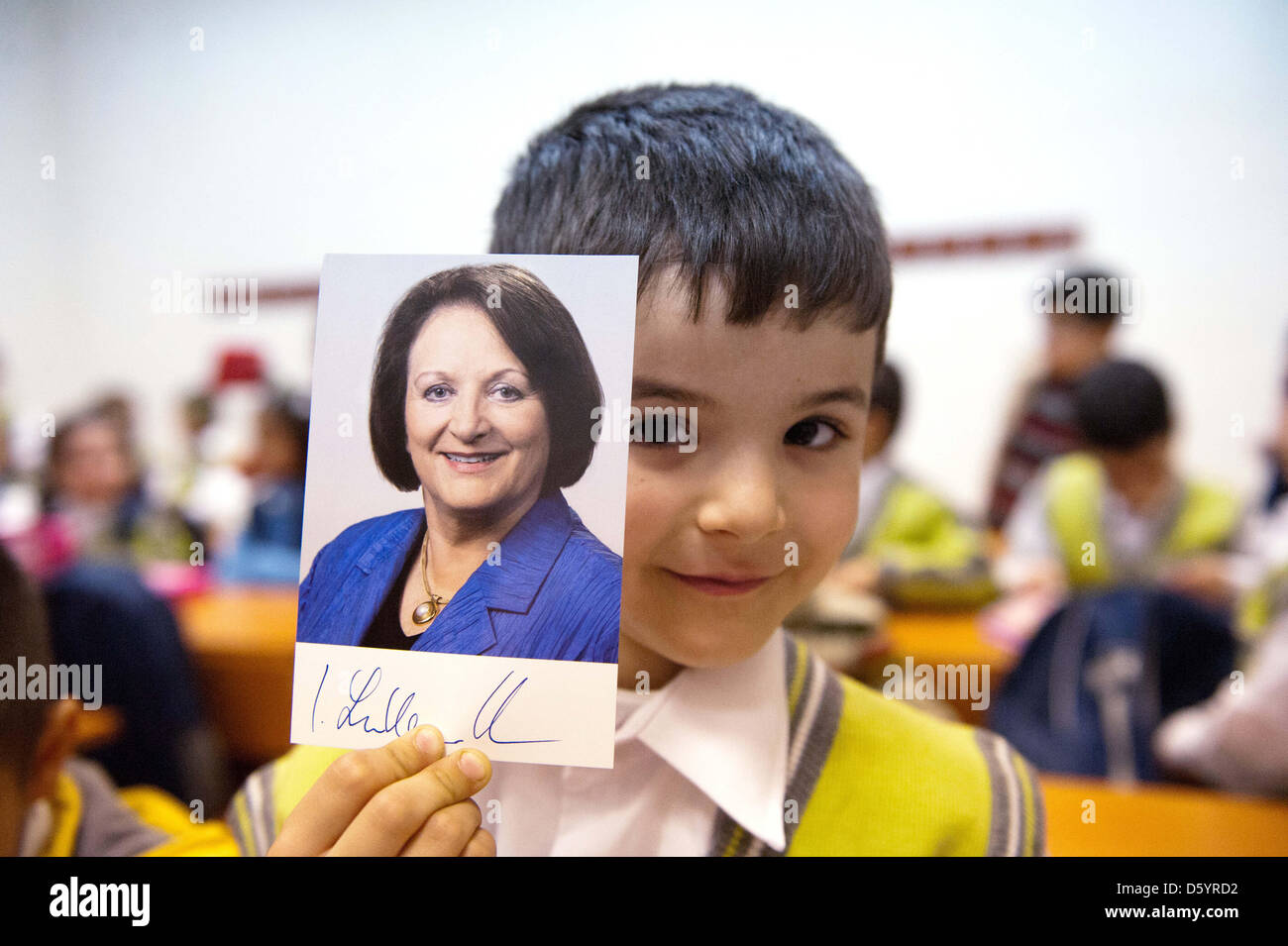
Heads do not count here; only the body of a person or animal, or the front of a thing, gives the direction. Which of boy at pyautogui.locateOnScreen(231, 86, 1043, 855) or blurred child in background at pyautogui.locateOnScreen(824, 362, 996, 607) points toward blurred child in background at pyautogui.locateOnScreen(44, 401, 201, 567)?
blurred child in background at pyautogui.locateOnScreen(824, 362, 996, 607)

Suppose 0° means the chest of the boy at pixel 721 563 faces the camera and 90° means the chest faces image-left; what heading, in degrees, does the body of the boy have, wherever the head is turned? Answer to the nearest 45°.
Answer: approximately 0°

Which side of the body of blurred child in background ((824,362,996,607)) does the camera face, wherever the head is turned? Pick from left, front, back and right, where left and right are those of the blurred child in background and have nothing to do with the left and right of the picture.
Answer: left

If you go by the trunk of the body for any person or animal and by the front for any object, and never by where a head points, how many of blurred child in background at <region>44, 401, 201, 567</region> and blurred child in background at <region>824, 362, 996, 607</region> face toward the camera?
1

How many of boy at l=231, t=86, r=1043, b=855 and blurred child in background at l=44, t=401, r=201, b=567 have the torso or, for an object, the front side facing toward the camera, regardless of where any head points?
2

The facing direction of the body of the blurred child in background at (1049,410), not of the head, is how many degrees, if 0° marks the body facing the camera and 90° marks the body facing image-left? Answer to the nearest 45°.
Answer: approximately 0°

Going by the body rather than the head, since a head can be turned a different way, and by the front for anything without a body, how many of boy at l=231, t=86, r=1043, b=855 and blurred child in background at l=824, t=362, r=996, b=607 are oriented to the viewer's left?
1

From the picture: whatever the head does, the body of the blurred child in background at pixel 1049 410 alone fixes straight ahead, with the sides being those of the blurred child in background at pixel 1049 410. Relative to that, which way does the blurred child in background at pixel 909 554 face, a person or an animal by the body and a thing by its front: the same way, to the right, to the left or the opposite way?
to the right
